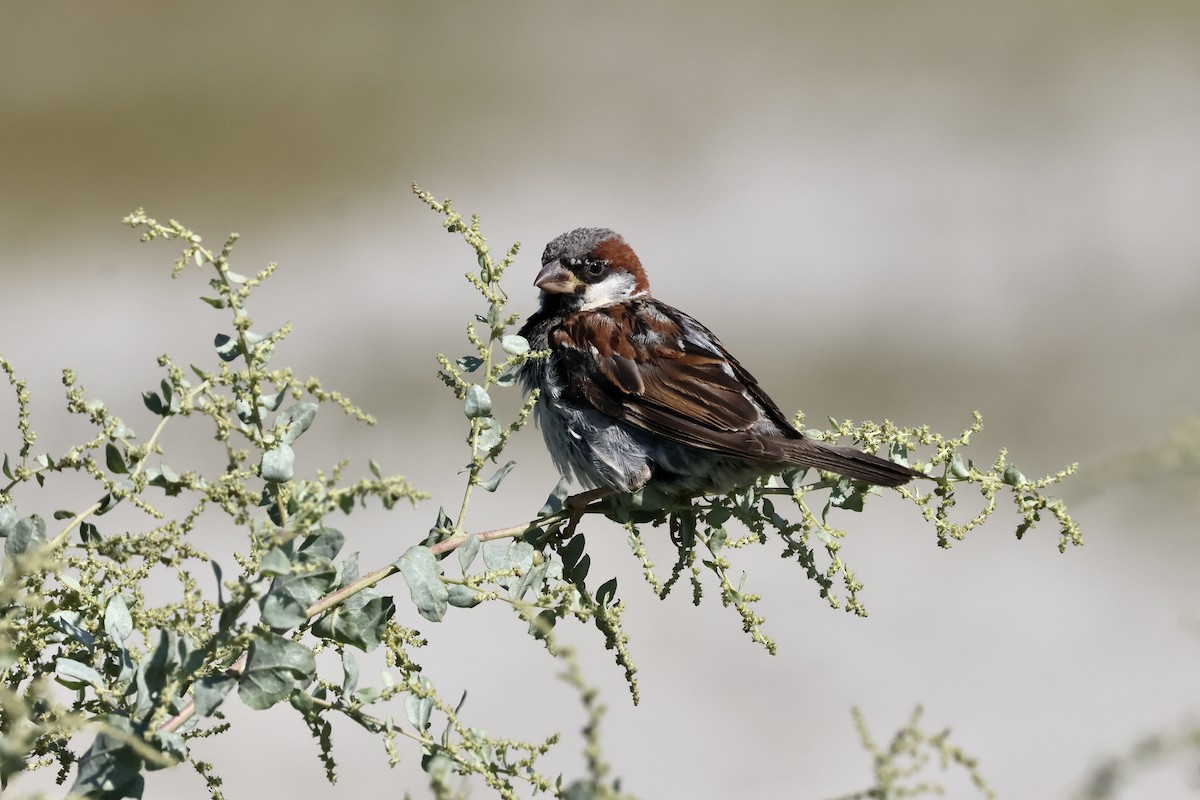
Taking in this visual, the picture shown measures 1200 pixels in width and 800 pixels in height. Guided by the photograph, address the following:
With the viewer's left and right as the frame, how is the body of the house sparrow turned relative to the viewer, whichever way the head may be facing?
facing to the left of the viewer

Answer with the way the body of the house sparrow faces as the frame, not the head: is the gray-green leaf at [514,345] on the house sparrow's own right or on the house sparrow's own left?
on the house sparrow's own left

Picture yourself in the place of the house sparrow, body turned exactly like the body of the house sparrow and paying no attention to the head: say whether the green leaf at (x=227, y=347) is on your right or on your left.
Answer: on your left
